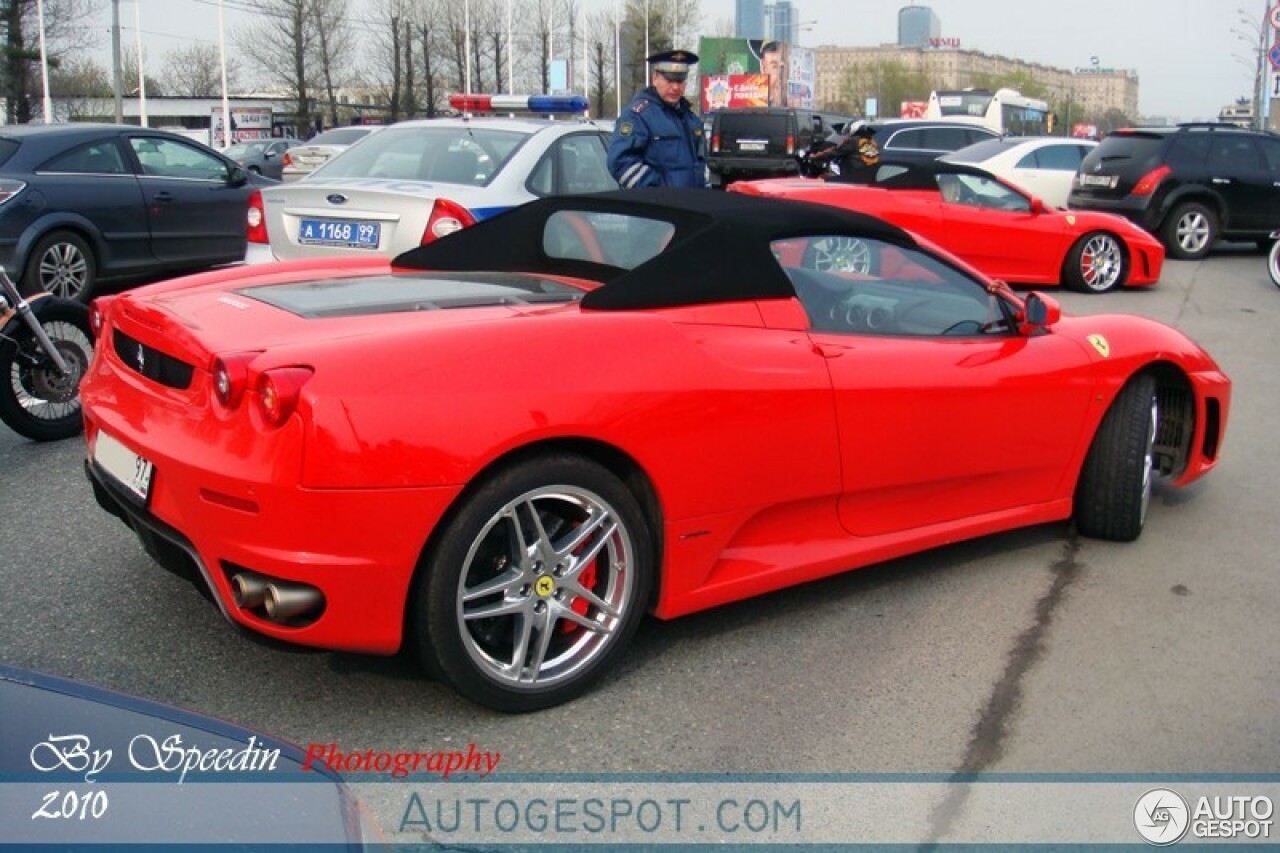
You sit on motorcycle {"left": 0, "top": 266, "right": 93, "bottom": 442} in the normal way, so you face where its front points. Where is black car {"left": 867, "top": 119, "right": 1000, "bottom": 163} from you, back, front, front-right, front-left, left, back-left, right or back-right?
front-left

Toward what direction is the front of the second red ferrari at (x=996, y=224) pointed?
to the viewer's right

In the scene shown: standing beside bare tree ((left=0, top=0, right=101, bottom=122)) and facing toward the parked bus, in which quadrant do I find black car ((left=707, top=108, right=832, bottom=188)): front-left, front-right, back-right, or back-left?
front-right

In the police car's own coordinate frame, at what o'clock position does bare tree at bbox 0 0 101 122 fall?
The bare tree is roughly at 10 o'clock from the police car.

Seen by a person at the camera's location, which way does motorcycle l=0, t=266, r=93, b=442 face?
facing to the right of the viewer

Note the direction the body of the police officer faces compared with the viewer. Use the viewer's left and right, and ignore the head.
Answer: facing the viewer and to the right of the viewer

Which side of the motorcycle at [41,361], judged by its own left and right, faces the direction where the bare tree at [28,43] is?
left

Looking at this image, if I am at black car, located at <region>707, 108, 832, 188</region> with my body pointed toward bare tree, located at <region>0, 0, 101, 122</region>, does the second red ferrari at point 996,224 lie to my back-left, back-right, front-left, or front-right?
back-left
